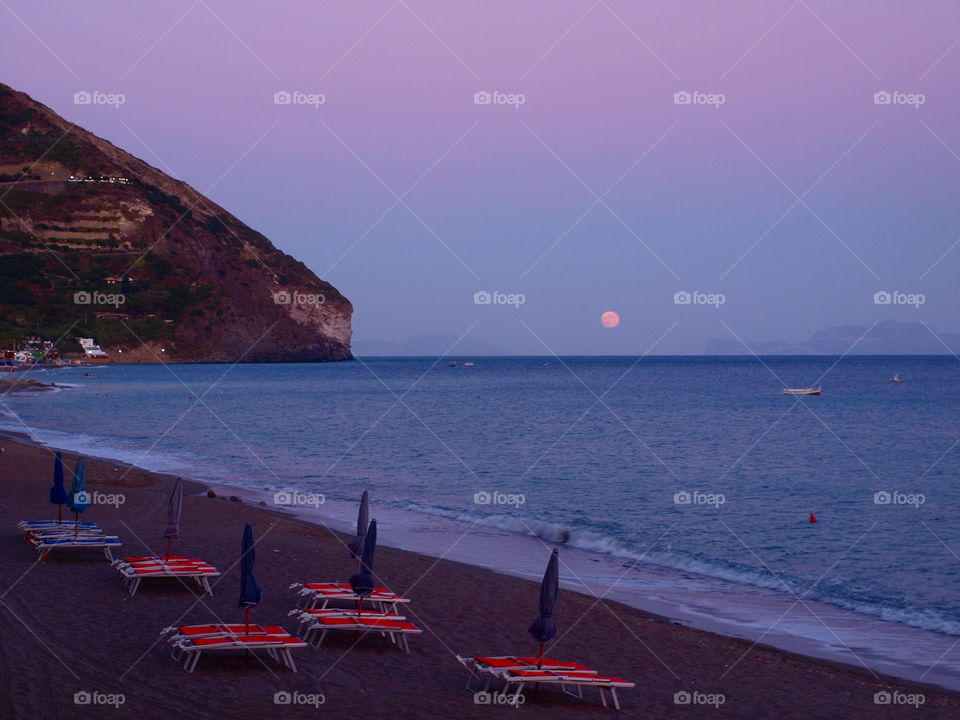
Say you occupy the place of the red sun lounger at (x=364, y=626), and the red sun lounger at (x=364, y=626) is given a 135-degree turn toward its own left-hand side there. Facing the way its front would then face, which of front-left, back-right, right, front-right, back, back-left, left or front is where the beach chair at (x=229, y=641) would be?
left

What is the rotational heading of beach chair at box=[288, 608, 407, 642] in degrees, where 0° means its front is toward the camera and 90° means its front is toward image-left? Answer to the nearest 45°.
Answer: approximately 270°

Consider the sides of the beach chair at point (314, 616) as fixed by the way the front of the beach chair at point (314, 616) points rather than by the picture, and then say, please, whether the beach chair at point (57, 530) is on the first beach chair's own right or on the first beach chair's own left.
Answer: on the first beach chair's own left

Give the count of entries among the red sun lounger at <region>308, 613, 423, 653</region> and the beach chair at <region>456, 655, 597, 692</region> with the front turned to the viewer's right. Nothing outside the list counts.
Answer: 2

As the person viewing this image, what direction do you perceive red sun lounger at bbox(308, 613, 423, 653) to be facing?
facing to the right of the viewer

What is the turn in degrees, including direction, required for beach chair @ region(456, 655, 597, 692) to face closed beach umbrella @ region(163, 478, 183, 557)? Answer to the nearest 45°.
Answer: approximately 135° to its left

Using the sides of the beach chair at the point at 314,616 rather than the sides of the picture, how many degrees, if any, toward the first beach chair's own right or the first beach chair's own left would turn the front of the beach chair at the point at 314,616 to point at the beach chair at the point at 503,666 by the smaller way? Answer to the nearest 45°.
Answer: approximately 45° to the first beach chair's own right

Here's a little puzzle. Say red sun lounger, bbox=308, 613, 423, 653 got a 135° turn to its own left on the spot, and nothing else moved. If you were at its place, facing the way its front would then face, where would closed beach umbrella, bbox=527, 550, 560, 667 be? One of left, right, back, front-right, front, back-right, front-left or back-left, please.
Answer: back

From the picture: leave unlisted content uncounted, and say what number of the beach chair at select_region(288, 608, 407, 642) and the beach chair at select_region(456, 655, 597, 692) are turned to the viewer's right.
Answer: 2

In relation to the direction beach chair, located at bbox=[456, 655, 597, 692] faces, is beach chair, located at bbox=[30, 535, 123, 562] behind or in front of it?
behind

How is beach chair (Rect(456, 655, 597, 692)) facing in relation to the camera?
to the viewer's right

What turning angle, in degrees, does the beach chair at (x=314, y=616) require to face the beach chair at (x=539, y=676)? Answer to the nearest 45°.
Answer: approximately 45° to its right

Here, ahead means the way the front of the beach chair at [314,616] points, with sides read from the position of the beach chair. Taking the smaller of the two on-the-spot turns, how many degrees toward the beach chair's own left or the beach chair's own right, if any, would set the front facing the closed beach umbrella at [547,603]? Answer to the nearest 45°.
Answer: approximately 45° to the beach chair's own right
